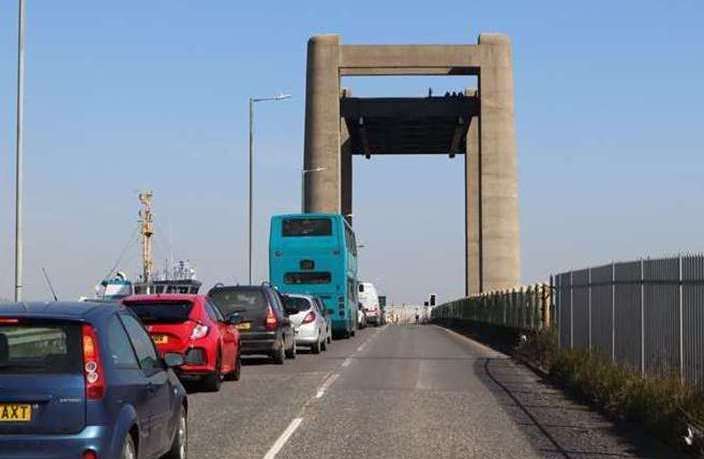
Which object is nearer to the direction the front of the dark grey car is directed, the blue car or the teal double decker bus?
the teal double decker bus

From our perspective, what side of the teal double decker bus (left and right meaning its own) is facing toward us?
back

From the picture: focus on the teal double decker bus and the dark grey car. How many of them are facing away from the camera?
2

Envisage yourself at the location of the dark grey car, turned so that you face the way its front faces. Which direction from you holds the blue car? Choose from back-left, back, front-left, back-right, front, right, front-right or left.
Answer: back

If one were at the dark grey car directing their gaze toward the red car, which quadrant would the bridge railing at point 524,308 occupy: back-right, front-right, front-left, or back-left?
back-left

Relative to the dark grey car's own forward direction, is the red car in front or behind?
behind

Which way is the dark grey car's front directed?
away from the camera

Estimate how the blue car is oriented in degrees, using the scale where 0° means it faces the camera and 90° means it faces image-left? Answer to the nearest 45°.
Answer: approximately 225°

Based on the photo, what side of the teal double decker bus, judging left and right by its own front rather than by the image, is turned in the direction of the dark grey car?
back

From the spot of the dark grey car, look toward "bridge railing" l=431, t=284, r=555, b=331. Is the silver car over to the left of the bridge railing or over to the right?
left

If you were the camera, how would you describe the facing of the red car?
facing away from the viewer and to the right of the viewer

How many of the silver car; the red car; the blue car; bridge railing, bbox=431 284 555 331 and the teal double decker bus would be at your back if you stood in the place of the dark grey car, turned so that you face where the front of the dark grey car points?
2

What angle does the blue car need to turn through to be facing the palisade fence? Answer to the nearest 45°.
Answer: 0° — it already faces it

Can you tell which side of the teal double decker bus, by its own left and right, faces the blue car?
back

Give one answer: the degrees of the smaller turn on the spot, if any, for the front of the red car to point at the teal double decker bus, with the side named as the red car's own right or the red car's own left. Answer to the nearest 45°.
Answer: approximately 45° to the red car's own left
